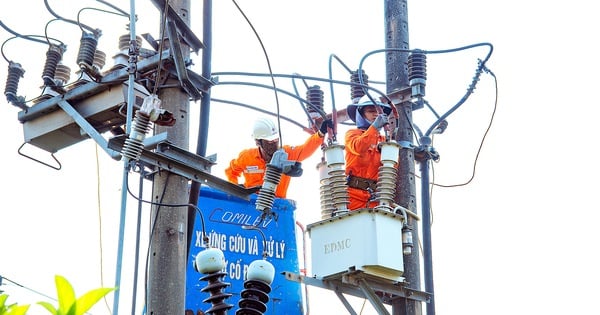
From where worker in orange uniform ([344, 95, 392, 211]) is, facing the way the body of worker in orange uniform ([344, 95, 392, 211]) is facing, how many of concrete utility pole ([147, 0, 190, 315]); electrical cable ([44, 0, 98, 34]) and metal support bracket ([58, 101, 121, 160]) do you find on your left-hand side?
0

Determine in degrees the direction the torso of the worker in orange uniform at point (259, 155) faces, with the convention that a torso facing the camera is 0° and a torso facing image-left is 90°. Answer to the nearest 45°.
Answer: approximately 315°

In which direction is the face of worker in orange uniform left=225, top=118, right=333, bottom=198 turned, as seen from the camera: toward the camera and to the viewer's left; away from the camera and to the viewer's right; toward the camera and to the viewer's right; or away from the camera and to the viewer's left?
toward the camera and to the viewer's right

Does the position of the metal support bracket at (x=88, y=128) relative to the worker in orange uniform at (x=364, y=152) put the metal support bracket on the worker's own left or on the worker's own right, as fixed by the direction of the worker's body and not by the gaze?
on the worker's own right

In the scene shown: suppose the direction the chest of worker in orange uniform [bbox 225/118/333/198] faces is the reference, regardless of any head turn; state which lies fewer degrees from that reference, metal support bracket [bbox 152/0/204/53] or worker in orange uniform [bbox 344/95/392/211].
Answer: the worker in orange uniform

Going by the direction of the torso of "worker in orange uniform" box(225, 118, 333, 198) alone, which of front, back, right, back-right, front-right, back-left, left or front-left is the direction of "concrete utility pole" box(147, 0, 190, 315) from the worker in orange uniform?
front-right

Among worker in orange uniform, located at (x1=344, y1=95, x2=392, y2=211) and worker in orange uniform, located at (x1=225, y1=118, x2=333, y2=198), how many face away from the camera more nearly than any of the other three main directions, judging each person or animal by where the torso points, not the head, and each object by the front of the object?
0

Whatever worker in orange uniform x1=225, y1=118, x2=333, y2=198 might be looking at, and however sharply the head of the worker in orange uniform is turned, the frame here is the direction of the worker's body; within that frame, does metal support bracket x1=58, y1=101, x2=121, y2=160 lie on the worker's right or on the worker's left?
on the worker's right

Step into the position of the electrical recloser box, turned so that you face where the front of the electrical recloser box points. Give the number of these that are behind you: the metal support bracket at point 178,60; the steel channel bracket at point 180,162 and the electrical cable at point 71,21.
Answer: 0

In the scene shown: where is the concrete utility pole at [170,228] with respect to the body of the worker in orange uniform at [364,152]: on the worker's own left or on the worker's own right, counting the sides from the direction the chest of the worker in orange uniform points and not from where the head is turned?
on the worker's own right

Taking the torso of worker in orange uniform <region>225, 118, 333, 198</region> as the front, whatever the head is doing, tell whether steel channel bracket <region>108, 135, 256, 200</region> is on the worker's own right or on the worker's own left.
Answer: on the worker's own right

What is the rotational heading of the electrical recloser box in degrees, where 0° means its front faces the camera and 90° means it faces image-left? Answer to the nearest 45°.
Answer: approximately 45°

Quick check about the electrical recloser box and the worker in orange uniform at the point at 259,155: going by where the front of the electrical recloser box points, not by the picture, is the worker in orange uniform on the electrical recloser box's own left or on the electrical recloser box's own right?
on the electrical recloser box's own right
